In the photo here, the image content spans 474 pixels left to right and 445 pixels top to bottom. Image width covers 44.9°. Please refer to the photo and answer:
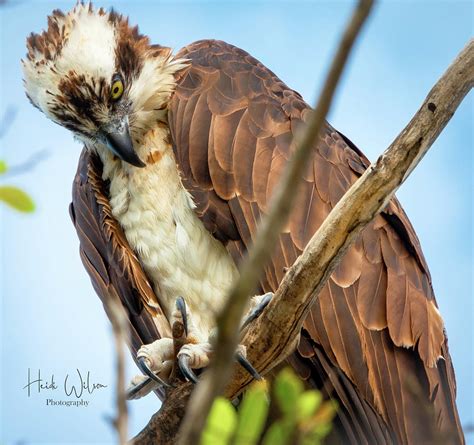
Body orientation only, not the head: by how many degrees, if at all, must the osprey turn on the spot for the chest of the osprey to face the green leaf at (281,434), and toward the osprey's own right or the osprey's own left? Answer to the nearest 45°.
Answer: approximately 45° to the osprey's own left

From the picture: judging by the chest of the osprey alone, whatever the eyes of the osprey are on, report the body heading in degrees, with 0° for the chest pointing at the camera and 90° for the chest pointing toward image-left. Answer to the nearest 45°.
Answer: approximately 45°

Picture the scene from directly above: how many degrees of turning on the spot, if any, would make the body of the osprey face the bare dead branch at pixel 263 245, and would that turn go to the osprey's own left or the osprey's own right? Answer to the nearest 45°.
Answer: approximately 45° to the osprey's own left

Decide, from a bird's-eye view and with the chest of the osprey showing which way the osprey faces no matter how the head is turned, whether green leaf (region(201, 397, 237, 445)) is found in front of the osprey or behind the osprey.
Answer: in front

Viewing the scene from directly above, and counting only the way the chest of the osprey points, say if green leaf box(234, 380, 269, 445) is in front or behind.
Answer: in front
